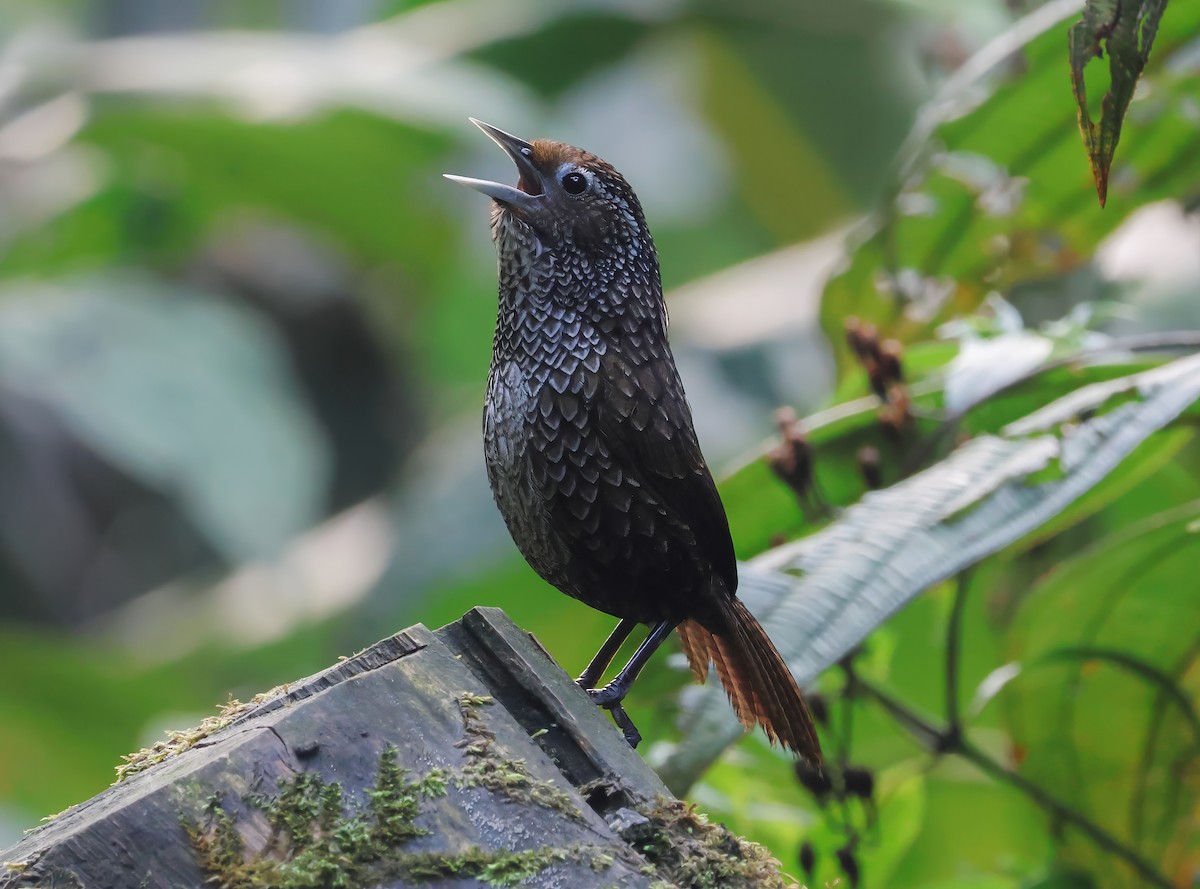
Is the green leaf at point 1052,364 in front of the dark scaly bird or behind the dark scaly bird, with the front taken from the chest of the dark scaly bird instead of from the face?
behind

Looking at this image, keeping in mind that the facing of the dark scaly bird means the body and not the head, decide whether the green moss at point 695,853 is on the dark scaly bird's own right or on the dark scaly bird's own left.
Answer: on the dark scaly bird's own left

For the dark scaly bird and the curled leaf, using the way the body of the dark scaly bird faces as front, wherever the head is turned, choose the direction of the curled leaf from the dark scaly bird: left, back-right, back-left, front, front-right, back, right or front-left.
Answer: back-left

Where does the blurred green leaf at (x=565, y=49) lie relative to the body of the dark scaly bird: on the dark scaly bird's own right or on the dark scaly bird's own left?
on the dark scaly bird's own right

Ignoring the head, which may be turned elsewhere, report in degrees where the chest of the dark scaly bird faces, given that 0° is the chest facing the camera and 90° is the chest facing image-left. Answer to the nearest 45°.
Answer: approximately 90°

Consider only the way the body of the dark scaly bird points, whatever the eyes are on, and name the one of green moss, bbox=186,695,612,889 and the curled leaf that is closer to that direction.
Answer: the green moss

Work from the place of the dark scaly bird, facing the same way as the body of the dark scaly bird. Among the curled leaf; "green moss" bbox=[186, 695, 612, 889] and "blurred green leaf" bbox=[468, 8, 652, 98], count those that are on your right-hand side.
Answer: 1
